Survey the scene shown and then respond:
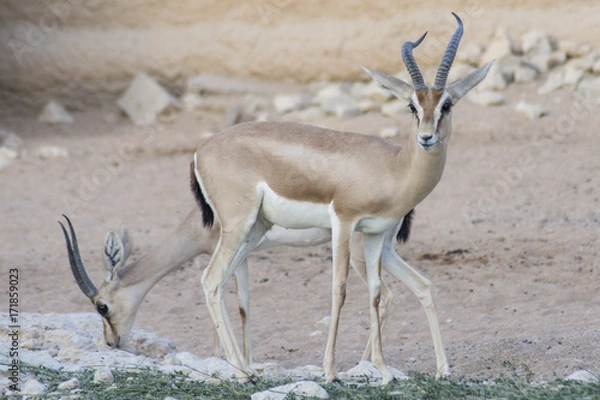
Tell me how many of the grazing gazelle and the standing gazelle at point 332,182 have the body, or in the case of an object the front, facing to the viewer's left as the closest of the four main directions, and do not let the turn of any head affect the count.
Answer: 1

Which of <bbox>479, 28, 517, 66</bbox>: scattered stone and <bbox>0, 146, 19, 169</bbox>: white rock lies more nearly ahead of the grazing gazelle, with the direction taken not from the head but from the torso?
the white rock

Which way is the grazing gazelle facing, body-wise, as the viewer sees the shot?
to the viewer's left

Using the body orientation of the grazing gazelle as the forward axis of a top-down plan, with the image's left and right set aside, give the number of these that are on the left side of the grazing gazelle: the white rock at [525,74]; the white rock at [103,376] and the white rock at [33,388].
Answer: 2

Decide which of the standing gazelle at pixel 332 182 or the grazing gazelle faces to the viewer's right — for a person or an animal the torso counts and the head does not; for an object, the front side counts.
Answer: the standing gazelle

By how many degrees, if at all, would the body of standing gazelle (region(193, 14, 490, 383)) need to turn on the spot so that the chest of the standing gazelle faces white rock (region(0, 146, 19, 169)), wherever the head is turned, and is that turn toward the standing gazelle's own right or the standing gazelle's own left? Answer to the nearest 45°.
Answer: approximately 135° to the standing gazelle's own left

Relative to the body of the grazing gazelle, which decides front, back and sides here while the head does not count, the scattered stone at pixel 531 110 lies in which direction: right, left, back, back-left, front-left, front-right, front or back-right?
back-right

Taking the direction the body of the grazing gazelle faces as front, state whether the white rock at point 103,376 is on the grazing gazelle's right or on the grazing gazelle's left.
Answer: on the grazing gazelle's left

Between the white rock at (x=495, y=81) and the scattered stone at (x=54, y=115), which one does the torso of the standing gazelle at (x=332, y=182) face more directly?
the white rock

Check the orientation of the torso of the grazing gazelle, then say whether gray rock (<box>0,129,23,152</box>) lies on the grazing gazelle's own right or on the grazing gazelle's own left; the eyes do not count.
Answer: on the grazing gazelle's own right

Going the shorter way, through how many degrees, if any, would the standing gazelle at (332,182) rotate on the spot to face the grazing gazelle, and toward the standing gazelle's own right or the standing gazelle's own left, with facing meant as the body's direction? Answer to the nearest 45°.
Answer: approximately 135° to the standing gazelle's own left

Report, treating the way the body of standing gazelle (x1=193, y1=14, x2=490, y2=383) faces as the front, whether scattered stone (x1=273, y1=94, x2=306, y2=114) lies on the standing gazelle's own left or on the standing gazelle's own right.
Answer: on the standing gazelle's own left

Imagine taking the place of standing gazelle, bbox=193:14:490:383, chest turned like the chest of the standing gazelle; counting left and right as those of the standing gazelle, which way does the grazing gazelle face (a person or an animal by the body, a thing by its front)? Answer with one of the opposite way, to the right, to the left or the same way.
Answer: the opposite way

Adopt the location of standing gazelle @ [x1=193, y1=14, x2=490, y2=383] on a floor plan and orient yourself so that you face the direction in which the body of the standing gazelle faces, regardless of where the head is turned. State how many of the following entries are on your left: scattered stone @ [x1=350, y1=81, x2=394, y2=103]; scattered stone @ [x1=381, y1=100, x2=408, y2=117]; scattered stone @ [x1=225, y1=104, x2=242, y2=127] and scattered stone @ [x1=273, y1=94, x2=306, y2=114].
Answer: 4

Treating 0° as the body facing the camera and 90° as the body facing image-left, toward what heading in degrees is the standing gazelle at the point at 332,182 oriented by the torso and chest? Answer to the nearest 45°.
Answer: approximately 270°
